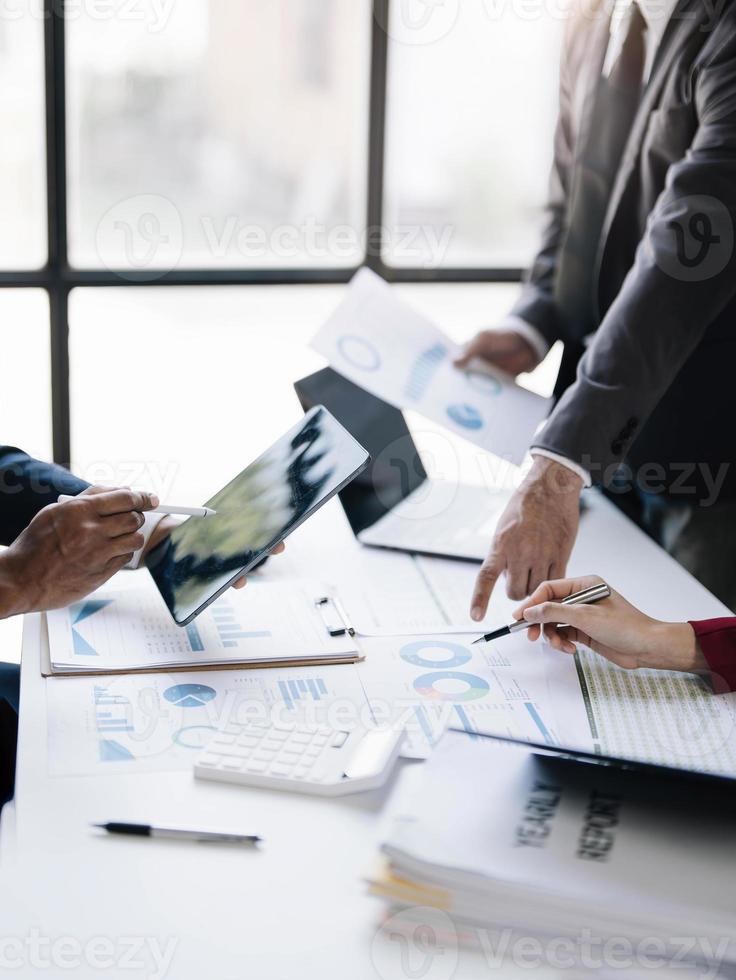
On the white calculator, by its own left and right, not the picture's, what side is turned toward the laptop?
right

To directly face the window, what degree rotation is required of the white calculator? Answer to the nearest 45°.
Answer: approximately 90° to its right

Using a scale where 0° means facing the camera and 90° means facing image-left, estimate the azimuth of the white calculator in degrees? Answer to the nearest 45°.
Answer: approximately 90°
